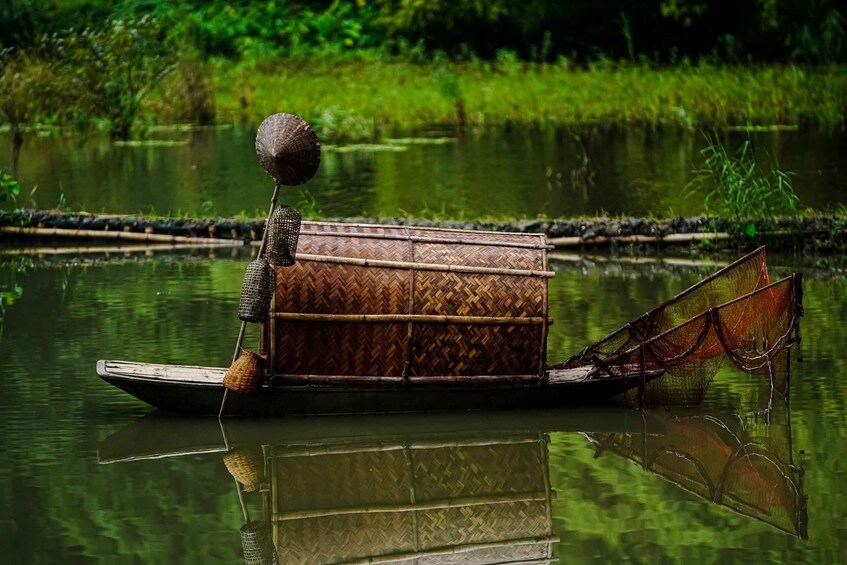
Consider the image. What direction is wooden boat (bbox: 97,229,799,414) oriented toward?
to the viewer's left

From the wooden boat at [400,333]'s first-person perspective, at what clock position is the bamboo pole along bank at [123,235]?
The bamboo pole along bank is roughly at 2 o'clock from the wooden boat.
